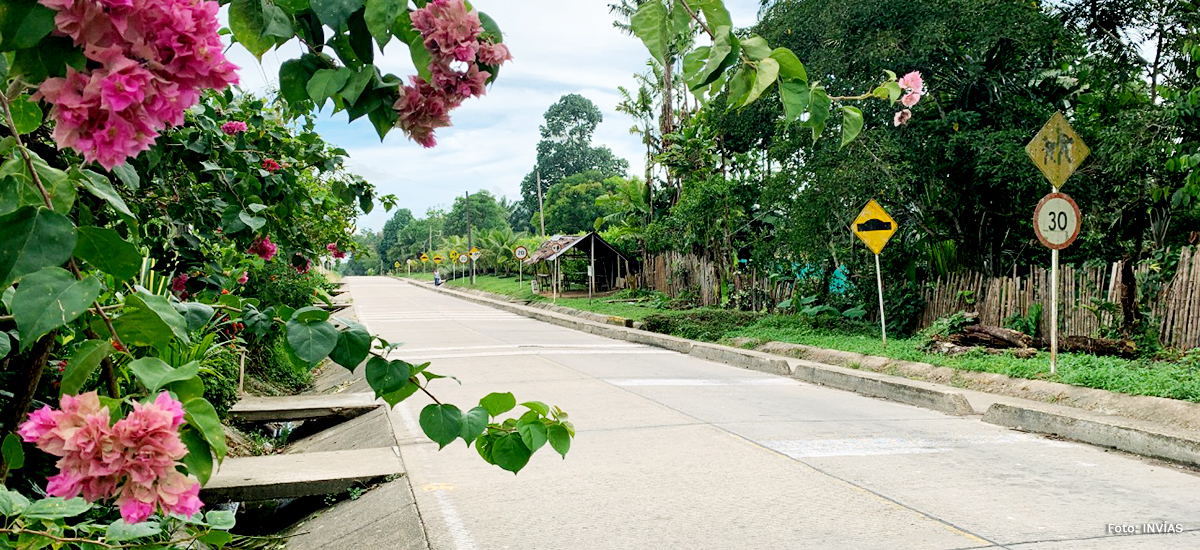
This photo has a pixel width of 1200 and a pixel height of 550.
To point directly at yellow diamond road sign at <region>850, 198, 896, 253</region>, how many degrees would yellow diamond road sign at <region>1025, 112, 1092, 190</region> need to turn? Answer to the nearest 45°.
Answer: approximately 135° to its right

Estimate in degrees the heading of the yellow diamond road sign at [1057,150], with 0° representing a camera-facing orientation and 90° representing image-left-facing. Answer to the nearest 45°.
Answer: approximately 0°

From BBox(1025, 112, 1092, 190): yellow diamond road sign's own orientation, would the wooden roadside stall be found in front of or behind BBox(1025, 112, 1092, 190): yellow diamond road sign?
behind

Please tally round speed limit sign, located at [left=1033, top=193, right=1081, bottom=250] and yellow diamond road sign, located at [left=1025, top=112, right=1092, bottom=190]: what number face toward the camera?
2

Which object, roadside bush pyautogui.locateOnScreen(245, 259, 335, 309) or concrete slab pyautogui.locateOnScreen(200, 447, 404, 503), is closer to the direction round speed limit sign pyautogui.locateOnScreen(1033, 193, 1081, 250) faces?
the concrete slab

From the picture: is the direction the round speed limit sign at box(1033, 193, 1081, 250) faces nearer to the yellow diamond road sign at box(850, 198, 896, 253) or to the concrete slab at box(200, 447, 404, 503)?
the concrete slab

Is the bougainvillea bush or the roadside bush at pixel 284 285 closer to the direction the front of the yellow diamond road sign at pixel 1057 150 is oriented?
the bougainvillea bush
